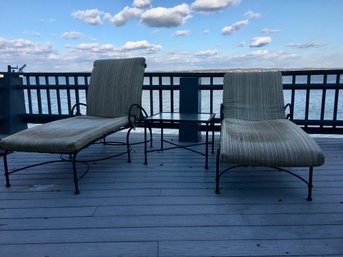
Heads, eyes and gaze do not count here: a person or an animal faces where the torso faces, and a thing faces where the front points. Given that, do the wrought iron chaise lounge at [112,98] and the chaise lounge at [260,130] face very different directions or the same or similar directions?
same or similar directions

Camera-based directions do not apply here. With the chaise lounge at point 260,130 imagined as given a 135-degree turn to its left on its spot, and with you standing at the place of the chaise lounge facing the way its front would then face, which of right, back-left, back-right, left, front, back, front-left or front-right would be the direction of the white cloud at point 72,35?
left

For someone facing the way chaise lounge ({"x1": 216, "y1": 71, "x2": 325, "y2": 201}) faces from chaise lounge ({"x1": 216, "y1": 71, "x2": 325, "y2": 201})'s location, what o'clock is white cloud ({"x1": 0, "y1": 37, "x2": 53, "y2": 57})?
The white cloud is roughly at 4 o'clock from the chaise lounge.

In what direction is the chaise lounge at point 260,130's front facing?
toward the camera

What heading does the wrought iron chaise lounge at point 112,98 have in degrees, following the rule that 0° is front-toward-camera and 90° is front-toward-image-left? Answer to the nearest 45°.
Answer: approximately 45°

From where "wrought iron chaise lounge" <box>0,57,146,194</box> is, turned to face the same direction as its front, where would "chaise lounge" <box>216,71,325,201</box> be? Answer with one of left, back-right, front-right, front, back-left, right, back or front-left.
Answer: left

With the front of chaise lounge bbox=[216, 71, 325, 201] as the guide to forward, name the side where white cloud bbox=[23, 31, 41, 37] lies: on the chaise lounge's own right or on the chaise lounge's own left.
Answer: on the chaise lounge's own right

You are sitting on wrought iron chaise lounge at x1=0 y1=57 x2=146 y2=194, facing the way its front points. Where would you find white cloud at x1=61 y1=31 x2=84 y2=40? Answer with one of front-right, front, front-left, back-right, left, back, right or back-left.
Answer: back-right

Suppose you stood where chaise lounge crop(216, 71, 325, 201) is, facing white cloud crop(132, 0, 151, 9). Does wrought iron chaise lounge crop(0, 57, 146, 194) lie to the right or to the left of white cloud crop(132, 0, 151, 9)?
left

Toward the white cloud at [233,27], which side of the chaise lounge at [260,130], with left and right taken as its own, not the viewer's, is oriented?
back

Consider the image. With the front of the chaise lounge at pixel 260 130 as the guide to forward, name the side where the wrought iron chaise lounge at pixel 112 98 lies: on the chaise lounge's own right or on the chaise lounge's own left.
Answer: on the chaise lounge's own right

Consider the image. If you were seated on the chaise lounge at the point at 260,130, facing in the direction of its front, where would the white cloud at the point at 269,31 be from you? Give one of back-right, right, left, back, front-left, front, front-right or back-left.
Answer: back

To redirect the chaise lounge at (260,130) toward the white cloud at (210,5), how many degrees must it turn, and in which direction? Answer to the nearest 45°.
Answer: approximately 180°

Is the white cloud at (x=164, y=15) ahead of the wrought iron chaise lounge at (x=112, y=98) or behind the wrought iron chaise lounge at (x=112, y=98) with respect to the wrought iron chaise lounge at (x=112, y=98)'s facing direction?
behind

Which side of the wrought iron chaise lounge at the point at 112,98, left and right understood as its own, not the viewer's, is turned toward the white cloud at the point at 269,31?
back
